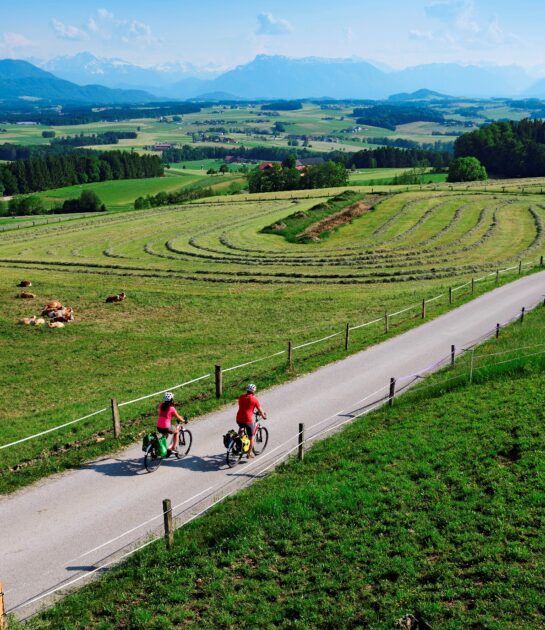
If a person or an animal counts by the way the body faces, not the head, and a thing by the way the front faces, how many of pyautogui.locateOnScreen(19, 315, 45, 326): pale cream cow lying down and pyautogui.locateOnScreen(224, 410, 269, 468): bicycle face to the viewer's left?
1

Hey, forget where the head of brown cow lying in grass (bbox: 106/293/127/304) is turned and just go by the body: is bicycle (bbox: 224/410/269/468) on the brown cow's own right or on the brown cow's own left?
on the brown cow's own right

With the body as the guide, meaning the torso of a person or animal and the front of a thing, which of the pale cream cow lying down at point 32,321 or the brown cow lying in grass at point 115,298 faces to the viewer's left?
the pale cream cow lying down at point 32,321

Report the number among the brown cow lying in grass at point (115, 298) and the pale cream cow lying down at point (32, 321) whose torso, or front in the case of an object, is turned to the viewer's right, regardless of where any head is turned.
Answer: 1

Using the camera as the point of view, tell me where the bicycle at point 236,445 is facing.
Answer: facing away from the viewer and to the right of the viewer

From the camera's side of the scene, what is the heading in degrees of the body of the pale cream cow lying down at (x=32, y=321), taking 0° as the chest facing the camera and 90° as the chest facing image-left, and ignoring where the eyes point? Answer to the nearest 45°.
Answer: approximately 90°

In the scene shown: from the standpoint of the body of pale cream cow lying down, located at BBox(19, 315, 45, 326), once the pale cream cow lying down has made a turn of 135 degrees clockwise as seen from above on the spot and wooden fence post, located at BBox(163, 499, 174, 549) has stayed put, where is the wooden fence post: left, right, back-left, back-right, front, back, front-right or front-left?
back-right

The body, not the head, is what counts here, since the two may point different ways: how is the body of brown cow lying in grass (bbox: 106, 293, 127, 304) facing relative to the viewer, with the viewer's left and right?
facing to the right of the viewer

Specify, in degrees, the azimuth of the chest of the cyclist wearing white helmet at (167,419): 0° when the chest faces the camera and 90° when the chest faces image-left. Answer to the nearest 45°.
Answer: approximately 225°

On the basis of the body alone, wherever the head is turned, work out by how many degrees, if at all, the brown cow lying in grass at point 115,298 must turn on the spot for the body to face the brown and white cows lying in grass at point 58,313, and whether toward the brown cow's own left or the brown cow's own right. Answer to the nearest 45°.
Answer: approximately 135° to the brown cow's own right

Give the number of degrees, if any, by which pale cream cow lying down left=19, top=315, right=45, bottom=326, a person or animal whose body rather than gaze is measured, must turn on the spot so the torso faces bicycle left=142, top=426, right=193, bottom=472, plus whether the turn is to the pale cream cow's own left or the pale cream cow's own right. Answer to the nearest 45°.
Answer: approximately 90° to the pale cream cow's own left

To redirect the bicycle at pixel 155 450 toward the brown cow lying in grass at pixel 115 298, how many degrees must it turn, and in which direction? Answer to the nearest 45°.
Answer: approximately 45° to its left

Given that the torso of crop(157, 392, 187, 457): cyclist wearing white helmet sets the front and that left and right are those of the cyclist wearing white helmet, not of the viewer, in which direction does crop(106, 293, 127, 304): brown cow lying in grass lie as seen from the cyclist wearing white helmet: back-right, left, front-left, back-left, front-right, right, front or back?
front-left
